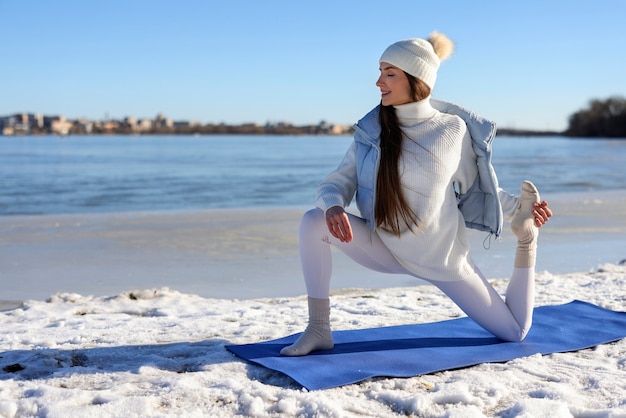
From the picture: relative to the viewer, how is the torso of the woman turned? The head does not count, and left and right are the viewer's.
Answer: facing the viewer and to the left of the viewer

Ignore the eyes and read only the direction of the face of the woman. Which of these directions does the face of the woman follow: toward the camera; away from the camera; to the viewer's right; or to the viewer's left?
to the viewer's left
